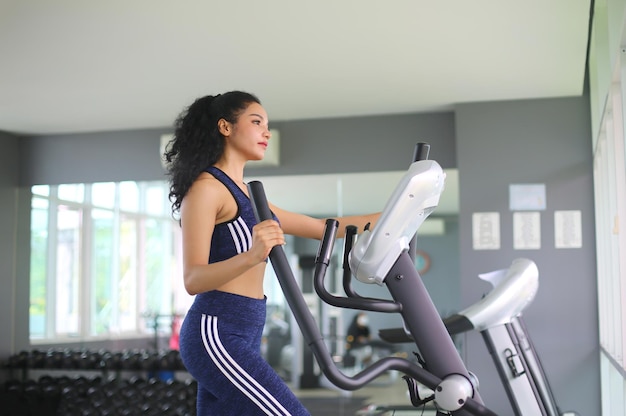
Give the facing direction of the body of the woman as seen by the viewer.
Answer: to the viewer's right
